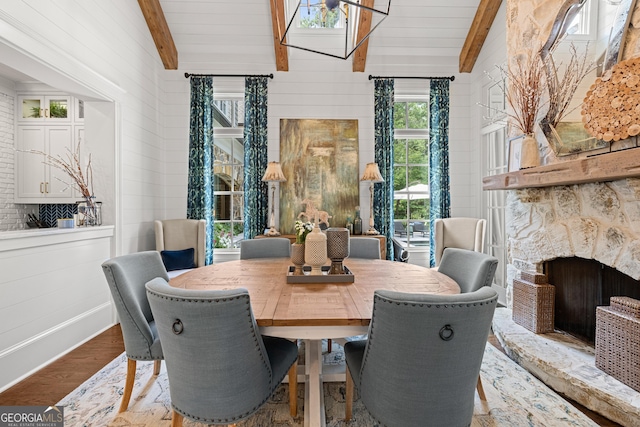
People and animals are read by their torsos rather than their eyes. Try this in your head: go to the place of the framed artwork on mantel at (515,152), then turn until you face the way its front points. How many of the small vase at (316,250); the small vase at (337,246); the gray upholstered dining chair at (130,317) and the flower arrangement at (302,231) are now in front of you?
4

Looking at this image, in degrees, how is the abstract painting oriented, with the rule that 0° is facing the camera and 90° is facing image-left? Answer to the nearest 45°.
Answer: approximately 0°

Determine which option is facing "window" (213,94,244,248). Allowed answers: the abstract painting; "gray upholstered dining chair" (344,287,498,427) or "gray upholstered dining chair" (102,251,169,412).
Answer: "gray upholstered dining chair" (344,287,498,427)

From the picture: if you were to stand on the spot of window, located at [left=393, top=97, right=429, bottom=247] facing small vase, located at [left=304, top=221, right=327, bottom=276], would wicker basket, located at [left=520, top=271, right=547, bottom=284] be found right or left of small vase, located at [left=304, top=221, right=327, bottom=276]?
left

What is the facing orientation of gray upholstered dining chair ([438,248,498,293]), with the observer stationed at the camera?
facing the viewer and to the left of the viewer

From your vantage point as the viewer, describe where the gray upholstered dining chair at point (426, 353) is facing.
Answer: facing away from the viewer and to the left of the viewer

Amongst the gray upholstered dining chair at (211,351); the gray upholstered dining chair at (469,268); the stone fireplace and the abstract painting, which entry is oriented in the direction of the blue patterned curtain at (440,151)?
the gray upholstered dining chair at (211,351)

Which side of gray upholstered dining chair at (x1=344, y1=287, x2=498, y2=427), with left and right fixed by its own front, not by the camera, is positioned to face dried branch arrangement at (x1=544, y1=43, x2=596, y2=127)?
right

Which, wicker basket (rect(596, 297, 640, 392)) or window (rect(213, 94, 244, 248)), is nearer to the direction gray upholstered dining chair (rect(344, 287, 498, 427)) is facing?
the window

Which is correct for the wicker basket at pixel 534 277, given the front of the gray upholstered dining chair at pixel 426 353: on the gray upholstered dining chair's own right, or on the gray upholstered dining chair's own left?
on the gray upholstered dining chair's own right

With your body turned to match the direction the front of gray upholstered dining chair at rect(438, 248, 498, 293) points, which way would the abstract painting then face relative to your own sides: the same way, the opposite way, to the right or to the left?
to the left

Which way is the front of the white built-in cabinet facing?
toward the camera

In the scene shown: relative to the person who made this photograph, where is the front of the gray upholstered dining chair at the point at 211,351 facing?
facing away from the viewer and to the right of the viewer

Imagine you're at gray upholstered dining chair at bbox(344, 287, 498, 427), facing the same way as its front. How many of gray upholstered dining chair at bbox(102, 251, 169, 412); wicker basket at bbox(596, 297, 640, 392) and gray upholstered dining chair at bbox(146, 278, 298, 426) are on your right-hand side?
1

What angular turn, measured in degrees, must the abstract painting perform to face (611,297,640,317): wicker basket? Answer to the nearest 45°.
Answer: approximately 45° to its left

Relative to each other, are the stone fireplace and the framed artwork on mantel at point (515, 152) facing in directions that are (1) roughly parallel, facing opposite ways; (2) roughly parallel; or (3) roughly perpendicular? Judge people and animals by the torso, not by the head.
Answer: roughly parallel

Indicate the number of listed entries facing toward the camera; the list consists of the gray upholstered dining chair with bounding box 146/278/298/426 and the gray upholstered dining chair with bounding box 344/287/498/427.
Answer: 0

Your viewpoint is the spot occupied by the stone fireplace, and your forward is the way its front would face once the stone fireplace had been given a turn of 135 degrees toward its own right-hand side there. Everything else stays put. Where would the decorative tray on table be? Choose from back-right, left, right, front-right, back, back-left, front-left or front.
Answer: back-left
